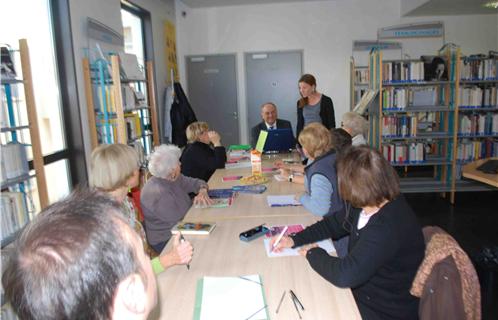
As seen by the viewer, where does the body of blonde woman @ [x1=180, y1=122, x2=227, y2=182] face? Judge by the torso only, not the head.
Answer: to the viewer's right

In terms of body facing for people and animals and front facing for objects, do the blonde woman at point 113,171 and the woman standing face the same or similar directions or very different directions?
very different directions

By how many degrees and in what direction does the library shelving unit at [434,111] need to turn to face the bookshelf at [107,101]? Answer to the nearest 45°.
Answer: approximately 45° to its right

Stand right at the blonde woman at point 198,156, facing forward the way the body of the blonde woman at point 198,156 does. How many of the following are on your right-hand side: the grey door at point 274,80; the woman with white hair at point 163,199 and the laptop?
1

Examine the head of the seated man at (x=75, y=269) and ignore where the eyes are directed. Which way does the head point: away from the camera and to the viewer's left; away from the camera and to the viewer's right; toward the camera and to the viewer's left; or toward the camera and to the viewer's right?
away from the camera and to the viewer's right

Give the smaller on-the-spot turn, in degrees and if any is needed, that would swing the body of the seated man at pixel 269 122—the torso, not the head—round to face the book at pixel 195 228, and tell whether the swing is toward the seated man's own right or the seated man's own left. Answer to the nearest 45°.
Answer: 0° — they already face it

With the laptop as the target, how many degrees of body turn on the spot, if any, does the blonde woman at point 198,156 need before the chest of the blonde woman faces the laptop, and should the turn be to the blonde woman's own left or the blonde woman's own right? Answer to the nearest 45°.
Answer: approximately 45° to the blonde woman's own left

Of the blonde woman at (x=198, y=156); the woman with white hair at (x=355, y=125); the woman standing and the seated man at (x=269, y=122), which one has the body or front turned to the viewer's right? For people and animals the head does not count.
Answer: the blonde woman

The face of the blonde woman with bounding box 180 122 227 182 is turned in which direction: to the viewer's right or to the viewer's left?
to the viewer's right

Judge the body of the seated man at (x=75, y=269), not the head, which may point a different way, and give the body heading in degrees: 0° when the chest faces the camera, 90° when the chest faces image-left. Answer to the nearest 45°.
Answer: approximately 225°

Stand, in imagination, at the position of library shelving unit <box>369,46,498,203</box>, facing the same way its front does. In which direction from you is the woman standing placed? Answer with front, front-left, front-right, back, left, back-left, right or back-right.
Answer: front-right
